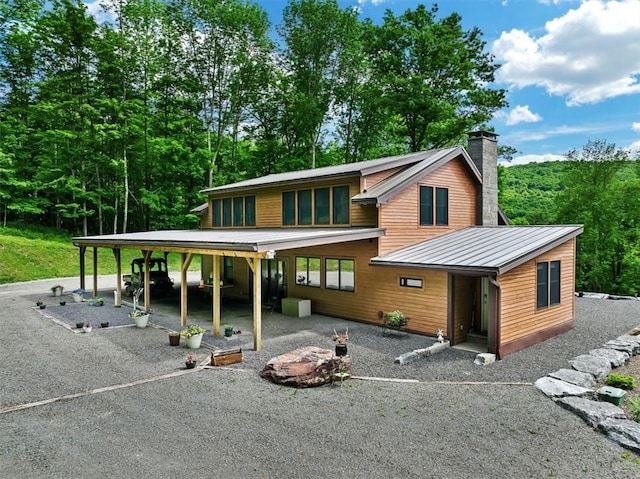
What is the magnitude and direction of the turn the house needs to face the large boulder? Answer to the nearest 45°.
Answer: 0° — it already faces it

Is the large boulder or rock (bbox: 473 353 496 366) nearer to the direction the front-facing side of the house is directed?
the large boulder

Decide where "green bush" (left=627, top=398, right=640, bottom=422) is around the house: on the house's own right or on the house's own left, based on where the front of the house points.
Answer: on the house's own left

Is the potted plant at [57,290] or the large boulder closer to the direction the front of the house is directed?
the large boulder

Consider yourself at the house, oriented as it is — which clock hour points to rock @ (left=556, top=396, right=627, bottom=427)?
The rock is roughly at 10 o'clock from the house.

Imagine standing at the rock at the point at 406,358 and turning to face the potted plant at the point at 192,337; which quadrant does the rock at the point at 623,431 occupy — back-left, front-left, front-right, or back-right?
back-left

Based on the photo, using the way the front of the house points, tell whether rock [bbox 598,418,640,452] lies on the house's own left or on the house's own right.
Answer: on the house's own left

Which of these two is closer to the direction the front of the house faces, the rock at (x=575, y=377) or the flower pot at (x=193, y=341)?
the flower pot

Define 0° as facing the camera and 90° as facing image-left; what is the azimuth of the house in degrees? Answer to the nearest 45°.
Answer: approximately 45°

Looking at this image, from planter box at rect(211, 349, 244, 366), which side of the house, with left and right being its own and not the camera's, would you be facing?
front
